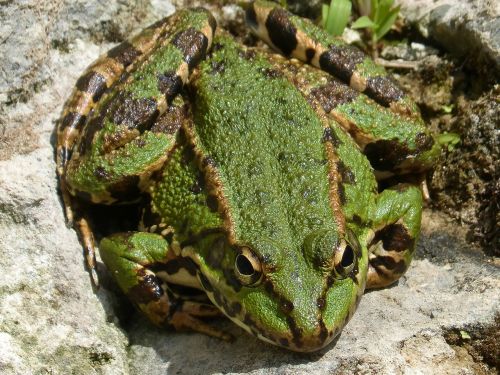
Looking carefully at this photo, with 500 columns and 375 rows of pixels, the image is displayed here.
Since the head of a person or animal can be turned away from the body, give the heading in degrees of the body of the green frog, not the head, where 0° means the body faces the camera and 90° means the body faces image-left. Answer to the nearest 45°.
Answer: approximately 0°

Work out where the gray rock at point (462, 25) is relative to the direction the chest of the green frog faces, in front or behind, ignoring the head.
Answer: behind
